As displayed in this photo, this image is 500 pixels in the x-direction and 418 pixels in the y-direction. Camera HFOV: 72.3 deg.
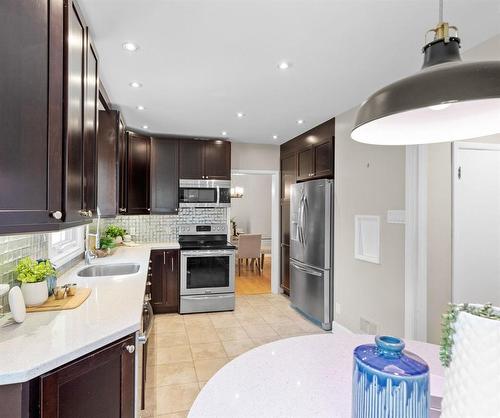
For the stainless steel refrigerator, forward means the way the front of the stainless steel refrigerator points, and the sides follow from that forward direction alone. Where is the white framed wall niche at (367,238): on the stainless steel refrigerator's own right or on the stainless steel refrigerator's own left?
on the stainless steel refrigerator's own left

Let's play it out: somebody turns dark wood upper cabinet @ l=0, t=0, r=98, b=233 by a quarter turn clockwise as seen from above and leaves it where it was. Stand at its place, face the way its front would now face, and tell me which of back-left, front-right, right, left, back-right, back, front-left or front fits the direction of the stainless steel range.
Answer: back

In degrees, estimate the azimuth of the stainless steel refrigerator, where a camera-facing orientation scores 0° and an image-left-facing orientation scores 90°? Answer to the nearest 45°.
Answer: approximately 45°

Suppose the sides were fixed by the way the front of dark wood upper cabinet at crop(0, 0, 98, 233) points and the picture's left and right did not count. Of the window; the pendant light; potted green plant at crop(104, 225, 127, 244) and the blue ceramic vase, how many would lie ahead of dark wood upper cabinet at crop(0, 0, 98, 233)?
2

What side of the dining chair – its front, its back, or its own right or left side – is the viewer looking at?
back

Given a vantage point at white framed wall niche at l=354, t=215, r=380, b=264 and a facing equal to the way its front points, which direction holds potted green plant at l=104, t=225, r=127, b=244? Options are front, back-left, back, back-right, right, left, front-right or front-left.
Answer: front-right

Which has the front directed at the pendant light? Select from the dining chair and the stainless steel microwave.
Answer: the stainless steel microwave

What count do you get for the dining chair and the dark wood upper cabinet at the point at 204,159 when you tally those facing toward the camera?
1

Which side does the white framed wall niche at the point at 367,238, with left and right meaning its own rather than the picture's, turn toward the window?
front

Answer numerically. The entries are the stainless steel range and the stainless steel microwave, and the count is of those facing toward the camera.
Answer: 2

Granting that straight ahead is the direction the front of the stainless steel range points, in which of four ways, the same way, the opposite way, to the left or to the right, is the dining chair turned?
the opposite way

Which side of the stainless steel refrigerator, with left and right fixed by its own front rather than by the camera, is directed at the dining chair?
right
